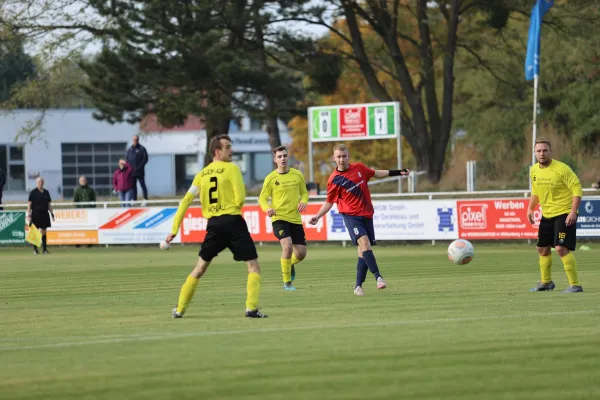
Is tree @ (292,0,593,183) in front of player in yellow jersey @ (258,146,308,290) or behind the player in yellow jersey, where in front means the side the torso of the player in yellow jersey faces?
behind

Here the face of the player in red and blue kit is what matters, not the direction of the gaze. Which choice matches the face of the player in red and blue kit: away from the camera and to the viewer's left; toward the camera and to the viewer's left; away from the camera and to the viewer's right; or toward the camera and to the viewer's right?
toward the camera and to the viewer's right

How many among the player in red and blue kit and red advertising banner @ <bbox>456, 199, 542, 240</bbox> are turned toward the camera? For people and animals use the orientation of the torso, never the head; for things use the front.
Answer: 2

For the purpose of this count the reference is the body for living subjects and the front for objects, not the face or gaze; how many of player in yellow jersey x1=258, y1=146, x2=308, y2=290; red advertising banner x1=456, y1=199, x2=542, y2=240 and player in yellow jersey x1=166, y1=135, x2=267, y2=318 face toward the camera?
2

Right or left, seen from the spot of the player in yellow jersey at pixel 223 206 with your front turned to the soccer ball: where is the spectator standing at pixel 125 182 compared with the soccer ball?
left

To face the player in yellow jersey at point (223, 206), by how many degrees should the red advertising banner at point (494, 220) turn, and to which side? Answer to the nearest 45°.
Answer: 0° — it already faces them

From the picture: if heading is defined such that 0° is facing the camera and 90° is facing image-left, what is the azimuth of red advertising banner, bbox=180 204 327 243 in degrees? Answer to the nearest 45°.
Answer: approximately 0°

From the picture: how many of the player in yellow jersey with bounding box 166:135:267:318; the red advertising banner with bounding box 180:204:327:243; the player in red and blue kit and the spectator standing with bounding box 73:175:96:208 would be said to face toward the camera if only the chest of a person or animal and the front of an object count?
3

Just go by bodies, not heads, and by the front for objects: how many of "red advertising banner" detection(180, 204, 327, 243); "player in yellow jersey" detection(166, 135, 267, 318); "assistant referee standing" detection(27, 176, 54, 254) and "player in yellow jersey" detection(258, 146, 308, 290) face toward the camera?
3

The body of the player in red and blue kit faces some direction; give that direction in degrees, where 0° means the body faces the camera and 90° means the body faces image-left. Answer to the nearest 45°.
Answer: approximately 0°
